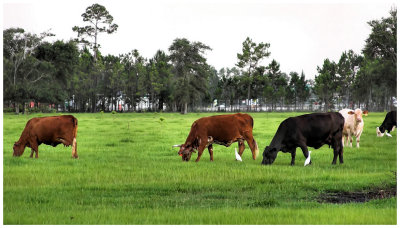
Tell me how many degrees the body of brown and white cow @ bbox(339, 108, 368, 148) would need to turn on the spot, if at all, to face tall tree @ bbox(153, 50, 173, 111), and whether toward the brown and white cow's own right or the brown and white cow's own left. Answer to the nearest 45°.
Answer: approximately 180°

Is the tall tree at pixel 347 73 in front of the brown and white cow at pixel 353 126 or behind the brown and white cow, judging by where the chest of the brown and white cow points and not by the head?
behind

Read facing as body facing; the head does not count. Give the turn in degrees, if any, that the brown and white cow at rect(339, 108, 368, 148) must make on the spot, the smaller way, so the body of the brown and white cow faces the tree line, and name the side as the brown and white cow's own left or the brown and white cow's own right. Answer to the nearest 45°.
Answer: approximately 180°

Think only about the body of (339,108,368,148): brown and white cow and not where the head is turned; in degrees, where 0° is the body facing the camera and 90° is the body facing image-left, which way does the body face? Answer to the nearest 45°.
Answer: approximately 315°

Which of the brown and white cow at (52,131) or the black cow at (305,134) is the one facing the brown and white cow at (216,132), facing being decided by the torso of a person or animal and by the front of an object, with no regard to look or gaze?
the black cow

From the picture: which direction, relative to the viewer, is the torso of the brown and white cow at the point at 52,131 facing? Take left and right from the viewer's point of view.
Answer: facing to the left of the viewer

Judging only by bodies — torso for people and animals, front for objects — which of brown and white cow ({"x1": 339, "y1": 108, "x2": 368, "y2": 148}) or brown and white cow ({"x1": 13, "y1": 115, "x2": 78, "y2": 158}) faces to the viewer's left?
brown and white cow ({"x1": 13, "y1": 115, "x2": 78, "y2": 158})

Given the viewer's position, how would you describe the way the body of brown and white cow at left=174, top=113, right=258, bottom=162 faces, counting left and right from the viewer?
facing to the left of the viewer

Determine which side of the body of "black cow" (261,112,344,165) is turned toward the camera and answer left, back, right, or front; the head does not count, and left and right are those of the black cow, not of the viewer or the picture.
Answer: left

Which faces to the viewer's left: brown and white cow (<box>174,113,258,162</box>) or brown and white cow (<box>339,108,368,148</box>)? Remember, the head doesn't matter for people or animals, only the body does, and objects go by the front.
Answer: brown and white cow (<box>174,113,258,162</box>)

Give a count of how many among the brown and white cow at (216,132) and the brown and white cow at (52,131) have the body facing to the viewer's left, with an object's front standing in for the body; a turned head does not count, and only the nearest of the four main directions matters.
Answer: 2

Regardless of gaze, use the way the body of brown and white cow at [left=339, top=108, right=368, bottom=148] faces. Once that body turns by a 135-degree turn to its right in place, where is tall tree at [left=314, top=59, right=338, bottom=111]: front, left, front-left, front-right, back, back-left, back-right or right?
right

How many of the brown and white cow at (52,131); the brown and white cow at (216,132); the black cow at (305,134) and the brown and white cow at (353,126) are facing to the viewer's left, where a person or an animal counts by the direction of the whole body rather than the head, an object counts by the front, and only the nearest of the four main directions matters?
3

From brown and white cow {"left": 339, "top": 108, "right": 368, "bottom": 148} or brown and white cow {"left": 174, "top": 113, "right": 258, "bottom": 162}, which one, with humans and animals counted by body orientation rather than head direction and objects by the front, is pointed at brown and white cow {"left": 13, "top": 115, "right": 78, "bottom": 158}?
brown and white cow {"left": 174, "top": 113, "right": 258, "bottom": 162}
